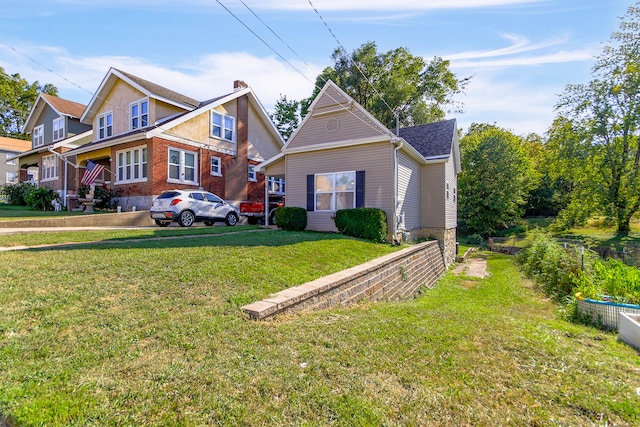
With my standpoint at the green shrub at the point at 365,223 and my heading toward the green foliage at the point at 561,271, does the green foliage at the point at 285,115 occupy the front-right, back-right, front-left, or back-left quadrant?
back-left

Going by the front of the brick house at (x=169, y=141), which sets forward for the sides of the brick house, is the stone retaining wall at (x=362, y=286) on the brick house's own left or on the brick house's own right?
on the brick house's own left

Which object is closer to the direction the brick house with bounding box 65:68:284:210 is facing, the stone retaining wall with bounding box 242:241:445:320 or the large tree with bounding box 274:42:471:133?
the stone retaining wall

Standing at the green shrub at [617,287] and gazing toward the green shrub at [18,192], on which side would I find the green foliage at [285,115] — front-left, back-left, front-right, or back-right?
front-right

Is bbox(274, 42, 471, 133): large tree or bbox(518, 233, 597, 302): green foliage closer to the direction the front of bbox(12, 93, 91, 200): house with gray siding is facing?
the green foliage

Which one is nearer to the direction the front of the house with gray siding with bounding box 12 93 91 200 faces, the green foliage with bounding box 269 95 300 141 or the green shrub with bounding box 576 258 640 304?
the green shrub

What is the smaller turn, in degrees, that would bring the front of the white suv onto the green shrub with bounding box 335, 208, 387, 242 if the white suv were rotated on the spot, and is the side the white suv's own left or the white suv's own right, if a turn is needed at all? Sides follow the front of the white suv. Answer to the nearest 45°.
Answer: approximately 90° to the white suv's own right

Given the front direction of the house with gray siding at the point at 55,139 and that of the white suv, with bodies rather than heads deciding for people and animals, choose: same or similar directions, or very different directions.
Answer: very different directions

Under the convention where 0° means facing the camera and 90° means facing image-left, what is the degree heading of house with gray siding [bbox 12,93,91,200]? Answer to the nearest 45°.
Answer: approximately 45°

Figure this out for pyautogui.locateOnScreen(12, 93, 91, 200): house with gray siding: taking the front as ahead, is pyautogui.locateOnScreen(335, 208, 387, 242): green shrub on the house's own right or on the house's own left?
on the house's own left

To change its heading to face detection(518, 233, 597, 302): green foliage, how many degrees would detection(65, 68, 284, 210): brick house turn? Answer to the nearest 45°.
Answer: approximately 90° to its left

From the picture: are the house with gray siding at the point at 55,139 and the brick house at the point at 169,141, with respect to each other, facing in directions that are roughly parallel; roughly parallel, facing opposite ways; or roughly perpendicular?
roughly parallel

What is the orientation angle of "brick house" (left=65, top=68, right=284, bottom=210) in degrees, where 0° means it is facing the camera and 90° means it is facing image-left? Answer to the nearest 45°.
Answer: approximately 45°

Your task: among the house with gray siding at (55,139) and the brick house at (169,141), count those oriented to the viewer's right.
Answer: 0

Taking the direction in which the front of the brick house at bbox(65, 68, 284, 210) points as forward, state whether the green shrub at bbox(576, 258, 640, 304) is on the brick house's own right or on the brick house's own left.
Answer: on the brick house's own left
